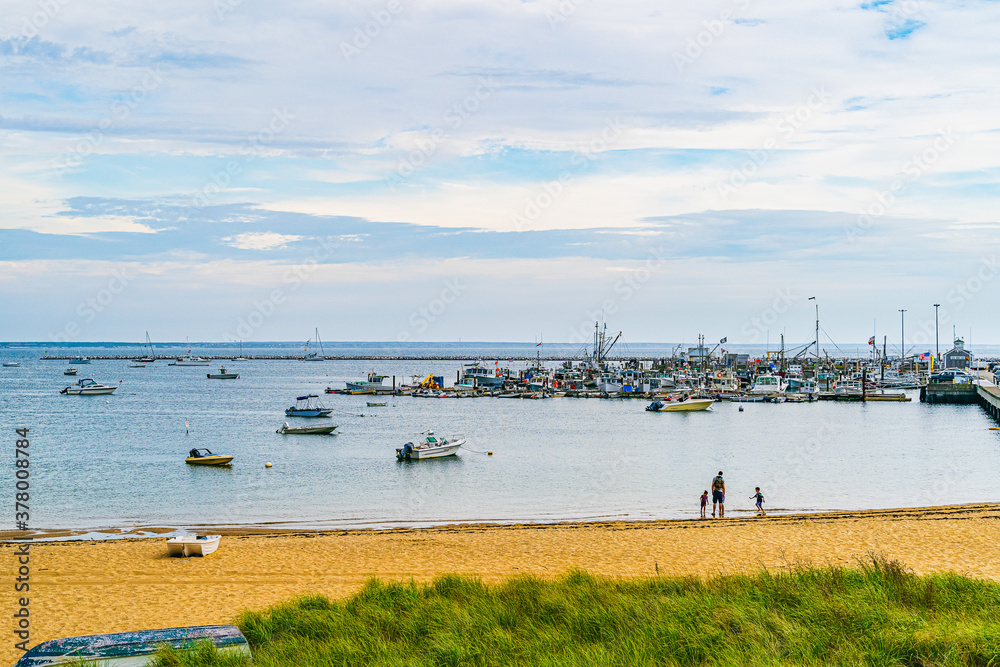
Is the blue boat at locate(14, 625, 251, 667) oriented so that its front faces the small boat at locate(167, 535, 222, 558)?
no

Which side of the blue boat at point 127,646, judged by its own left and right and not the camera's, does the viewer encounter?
left

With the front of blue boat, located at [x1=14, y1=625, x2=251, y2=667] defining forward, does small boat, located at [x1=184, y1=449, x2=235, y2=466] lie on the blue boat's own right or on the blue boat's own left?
on the blue boat's own right

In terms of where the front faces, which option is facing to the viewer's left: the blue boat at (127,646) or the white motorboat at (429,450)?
the blue boat

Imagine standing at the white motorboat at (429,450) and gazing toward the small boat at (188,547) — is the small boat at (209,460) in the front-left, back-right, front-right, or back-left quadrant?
front-right

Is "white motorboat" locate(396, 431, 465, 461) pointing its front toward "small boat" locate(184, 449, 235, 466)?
no

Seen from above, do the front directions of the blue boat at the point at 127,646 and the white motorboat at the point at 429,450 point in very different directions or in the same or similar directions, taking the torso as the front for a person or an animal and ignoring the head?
very different directions

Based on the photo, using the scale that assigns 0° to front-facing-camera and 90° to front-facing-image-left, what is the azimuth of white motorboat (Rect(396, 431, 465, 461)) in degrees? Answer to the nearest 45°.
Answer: approximately 225°

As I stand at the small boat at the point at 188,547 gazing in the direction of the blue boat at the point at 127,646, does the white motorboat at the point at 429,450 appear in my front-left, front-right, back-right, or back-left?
back-left

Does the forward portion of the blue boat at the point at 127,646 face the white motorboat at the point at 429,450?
no
